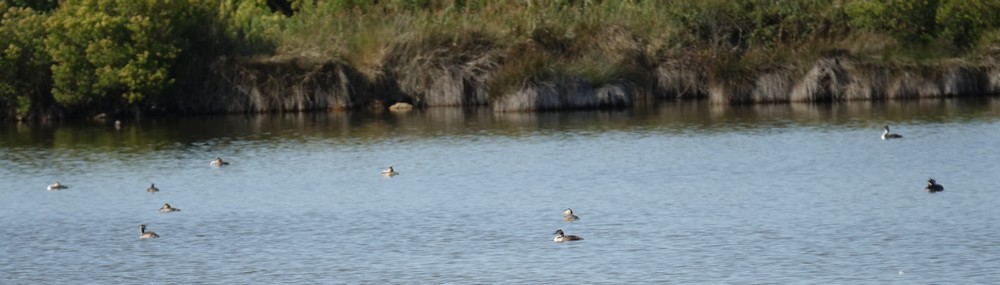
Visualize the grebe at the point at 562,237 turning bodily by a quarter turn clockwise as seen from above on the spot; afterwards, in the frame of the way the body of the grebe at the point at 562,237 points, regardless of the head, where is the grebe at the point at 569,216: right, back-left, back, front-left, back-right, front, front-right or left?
front

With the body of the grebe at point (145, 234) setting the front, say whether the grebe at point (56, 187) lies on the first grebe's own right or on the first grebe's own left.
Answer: on the first grebe's own right

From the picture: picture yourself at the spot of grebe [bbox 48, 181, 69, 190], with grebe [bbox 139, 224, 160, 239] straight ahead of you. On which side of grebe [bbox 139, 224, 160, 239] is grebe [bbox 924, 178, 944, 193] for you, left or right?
left

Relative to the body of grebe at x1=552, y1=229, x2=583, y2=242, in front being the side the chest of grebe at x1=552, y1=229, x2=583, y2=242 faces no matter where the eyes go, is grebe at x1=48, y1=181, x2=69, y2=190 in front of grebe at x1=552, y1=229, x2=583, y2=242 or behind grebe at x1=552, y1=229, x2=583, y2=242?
in front

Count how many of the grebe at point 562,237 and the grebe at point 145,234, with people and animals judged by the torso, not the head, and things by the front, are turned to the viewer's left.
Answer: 2

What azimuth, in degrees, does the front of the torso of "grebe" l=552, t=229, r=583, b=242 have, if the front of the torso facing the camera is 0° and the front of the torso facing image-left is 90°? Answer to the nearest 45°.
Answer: approximately 90°

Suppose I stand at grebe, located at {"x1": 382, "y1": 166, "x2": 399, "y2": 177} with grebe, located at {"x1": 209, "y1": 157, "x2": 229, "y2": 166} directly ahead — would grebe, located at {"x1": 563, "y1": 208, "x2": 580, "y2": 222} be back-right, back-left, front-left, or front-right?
back-left

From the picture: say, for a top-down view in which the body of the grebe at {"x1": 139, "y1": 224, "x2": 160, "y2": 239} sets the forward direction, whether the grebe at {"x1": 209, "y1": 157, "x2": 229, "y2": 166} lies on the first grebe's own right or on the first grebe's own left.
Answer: on the first grebe's own right

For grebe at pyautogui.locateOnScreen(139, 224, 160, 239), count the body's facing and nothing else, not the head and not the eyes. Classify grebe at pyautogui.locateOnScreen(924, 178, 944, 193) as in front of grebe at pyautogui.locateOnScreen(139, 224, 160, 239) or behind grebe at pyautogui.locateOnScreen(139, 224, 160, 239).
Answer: behind

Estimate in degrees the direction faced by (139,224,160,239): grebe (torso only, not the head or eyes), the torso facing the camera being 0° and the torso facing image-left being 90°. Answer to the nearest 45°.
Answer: approximately 90°
